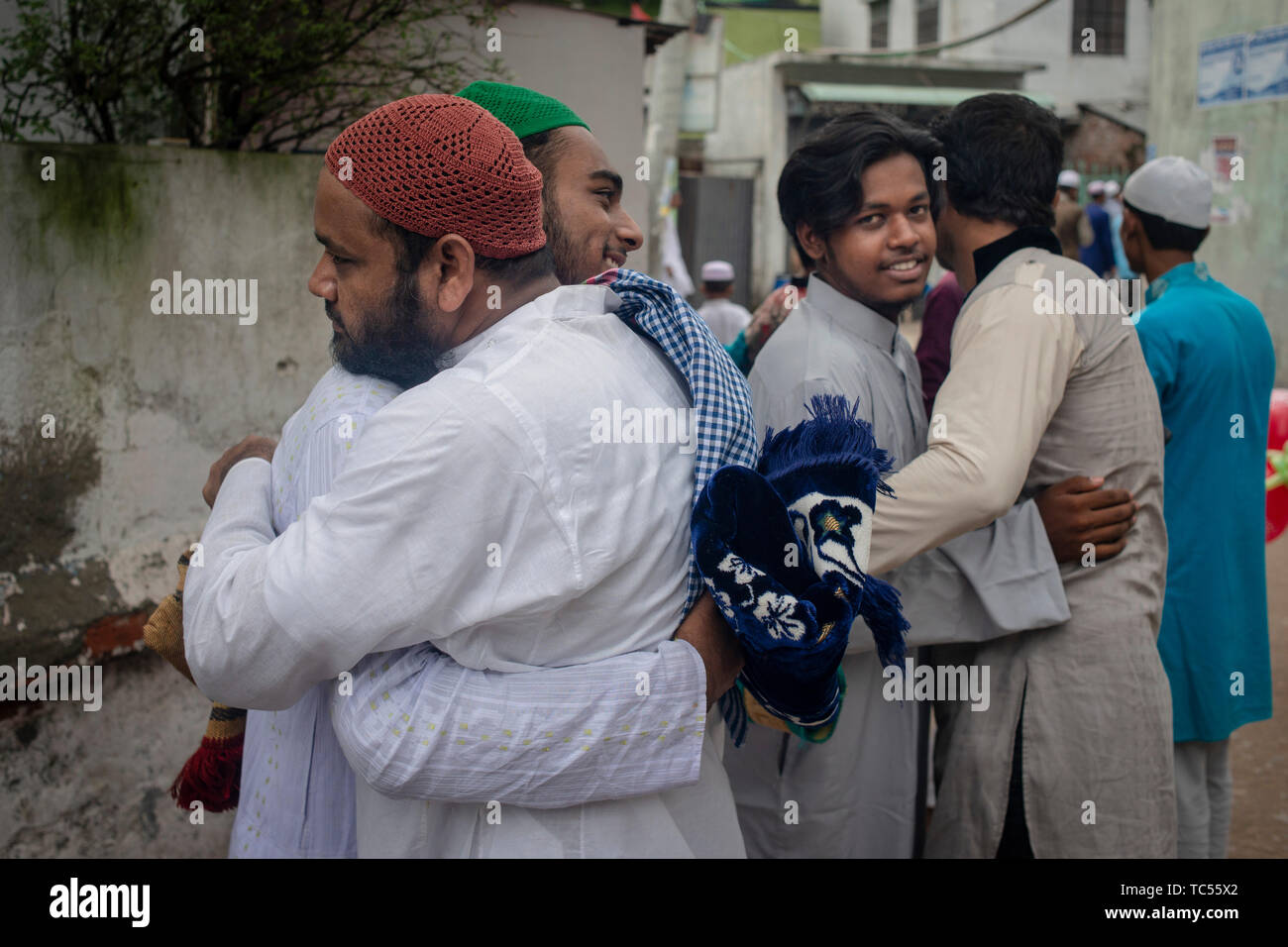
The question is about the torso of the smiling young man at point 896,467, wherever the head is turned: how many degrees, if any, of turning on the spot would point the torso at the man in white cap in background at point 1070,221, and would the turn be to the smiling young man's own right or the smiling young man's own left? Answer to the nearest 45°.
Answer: approximately 135° to the smiling young man's own left

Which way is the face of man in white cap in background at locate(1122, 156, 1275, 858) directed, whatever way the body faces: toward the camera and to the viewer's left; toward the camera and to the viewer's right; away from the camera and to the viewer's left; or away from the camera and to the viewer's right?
away from the camera and to the viewer's left

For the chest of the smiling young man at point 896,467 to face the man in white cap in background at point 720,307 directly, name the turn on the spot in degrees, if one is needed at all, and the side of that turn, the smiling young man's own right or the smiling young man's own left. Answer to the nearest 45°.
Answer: approximately 135° to the smiling young man's own left

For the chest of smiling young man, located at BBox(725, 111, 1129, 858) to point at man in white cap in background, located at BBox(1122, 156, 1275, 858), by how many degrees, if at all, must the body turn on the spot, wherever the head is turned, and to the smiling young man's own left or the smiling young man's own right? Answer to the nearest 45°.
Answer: approximately 90° to the smiling young man's own left

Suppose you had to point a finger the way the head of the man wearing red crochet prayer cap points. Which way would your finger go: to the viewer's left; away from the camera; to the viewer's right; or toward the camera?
to the viewer's left

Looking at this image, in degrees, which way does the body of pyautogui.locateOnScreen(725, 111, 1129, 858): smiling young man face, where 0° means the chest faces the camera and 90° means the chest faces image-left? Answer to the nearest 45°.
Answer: approximately 315°

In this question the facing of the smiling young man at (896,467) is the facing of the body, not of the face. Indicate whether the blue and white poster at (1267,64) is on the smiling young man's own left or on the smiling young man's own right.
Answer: on the smiling young man's own left

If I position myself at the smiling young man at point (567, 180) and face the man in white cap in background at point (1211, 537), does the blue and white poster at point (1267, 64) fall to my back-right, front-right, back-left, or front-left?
front-left
